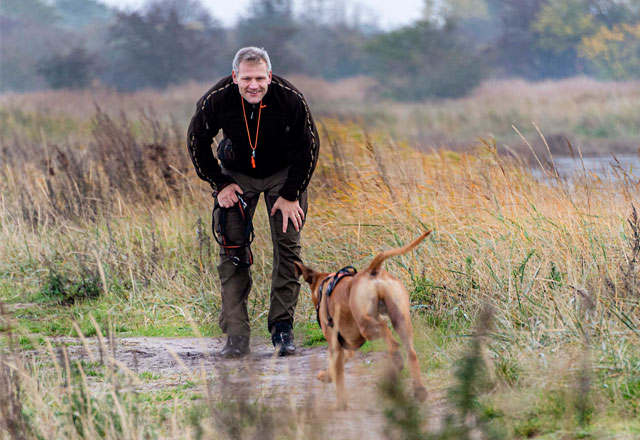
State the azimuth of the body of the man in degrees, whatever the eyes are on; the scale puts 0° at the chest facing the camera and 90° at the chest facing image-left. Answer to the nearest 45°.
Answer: approximately 0°

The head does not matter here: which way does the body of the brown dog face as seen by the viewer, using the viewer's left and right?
facing away from the viewer and to the left of the viewer

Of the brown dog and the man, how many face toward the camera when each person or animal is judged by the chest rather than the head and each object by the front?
1

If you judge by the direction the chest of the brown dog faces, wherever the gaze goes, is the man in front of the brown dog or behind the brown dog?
in front

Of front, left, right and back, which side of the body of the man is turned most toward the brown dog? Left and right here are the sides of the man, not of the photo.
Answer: front
